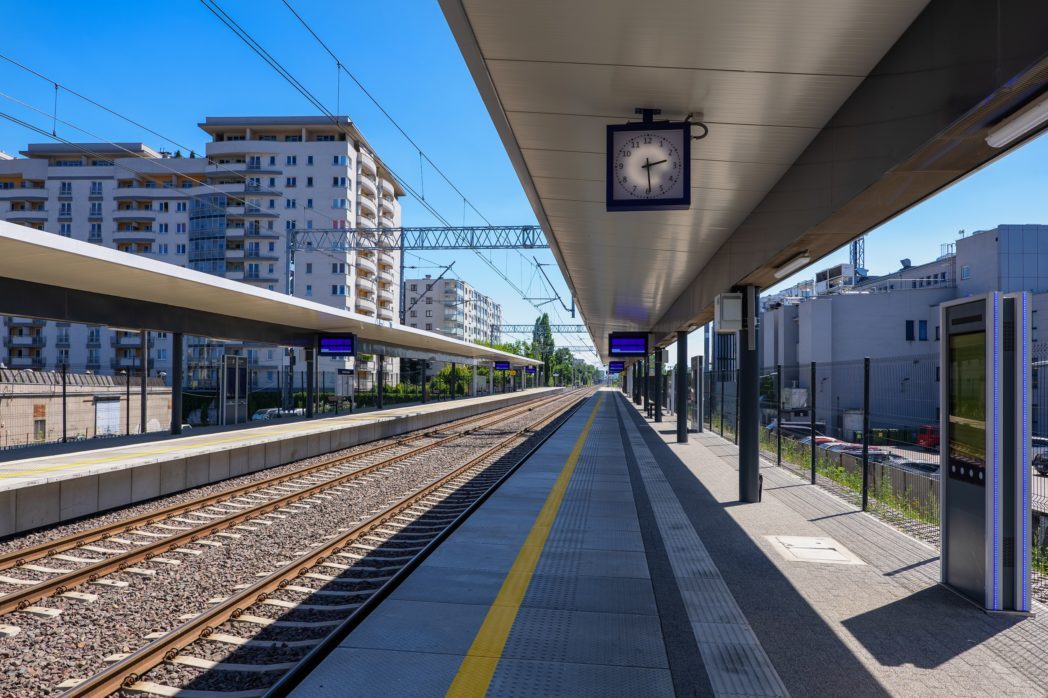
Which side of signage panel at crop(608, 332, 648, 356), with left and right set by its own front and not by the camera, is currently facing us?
front

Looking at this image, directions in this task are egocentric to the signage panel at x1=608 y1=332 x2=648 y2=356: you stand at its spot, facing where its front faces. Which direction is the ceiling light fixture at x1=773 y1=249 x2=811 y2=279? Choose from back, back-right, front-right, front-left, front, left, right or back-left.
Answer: front

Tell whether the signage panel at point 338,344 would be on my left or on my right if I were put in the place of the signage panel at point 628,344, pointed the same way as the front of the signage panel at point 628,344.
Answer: on my right

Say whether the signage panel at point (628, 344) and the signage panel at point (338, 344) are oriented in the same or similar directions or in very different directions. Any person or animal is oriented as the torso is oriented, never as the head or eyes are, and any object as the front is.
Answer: same or similar directions

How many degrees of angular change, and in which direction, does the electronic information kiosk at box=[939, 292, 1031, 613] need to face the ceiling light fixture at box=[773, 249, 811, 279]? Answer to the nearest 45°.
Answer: approximately 90° to its right

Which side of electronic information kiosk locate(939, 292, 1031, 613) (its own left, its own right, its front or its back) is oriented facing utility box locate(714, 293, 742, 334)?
right

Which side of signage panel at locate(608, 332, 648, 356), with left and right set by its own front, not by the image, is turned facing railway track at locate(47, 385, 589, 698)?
front

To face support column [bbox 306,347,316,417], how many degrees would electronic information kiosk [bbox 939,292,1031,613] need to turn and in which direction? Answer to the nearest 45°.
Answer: approximately 90° to its right

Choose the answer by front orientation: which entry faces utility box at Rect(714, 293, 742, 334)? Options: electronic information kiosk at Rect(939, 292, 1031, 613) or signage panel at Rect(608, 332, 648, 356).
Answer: the signage panel

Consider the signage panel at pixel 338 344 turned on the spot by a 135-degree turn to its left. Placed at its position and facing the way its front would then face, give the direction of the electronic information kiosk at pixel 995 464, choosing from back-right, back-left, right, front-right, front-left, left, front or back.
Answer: back-right

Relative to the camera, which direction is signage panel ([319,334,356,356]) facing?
toward the camera

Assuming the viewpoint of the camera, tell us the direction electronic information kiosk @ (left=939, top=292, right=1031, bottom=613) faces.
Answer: facing the viewer and to the left of the viewer

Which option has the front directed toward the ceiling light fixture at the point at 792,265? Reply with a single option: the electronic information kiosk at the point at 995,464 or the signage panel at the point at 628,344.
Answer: the signage panel

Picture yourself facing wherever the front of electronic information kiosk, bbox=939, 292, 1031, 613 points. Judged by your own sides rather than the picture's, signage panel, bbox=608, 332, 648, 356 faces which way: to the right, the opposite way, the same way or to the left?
to the left

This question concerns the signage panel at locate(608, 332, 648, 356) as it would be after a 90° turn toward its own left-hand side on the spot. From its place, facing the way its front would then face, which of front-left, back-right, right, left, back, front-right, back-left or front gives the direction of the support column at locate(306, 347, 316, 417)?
back
